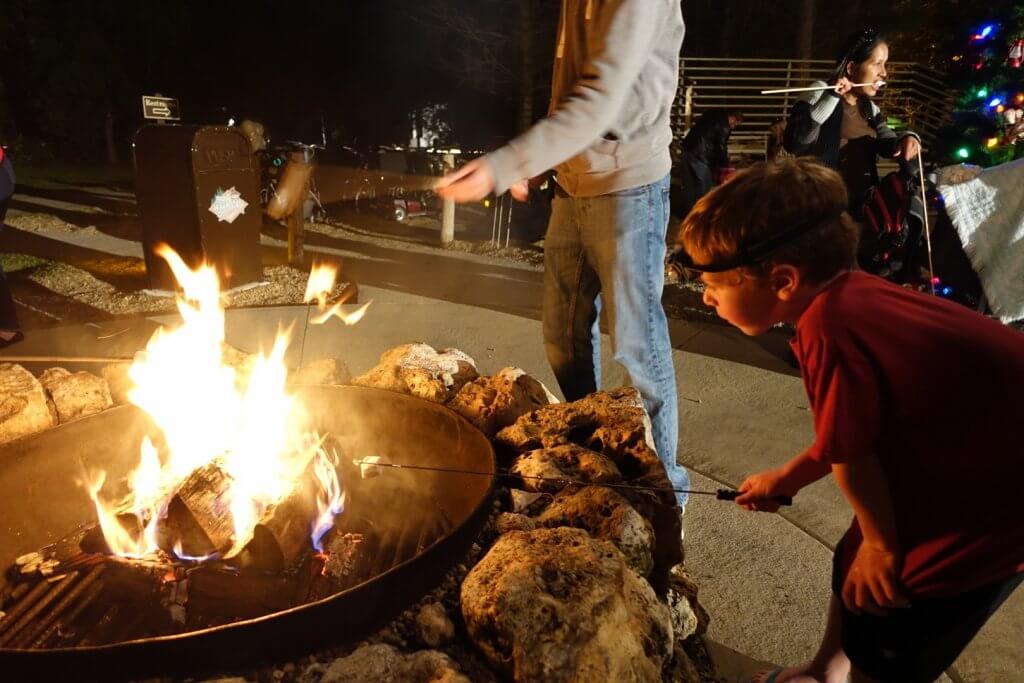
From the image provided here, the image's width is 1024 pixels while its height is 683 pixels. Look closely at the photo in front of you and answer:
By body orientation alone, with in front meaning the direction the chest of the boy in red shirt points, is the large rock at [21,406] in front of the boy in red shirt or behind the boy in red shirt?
in front

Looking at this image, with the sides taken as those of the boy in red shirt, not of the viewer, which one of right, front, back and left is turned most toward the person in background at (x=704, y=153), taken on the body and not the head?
right

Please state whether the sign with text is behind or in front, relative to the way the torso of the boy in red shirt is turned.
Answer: in front

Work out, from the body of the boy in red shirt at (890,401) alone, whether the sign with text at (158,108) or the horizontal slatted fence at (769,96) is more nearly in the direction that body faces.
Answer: the sign with text

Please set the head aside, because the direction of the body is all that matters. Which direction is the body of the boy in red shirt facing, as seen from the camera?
to the viewer's left

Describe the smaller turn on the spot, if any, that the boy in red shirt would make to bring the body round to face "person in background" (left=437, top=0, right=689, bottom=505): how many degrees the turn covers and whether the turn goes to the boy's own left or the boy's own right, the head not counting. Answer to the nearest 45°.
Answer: approximately 45° to the boy's own right

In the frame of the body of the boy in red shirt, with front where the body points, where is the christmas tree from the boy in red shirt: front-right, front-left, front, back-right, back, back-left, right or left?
right

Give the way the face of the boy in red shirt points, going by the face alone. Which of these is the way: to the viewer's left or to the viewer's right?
to the viewer's left
